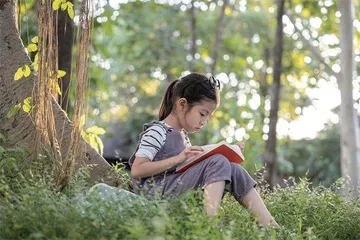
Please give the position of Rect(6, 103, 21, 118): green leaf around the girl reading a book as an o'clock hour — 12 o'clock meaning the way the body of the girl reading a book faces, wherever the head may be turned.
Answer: The green leaf is roughly at 6 o'clock from the girl reading a book.

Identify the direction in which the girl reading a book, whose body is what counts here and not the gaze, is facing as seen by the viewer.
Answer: to the viewer's right

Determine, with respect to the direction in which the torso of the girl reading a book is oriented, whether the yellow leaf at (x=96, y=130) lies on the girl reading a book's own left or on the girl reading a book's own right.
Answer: on the girl reading a book's own left

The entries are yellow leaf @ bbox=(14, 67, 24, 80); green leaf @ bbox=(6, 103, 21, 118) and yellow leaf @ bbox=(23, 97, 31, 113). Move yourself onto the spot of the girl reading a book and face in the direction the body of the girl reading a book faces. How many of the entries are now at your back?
3

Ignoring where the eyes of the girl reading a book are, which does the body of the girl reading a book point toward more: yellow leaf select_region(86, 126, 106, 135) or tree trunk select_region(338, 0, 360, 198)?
the tree trunk

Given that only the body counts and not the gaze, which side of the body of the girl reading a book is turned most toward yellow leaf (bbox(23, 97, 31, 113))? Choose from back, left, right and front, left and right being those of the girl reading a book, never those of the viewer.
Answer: back

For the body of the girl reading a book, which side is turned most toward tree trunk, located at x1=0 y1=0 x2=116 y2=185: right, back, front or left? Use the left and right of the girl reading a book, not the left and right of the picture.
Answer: back

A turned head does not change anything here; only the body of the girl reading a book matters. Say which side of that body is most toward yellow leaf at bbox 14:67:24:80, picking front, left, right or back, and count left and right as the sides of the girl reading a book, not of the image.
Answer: back
